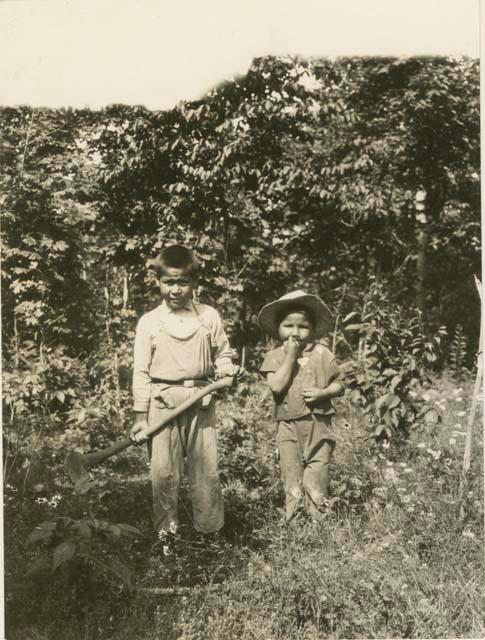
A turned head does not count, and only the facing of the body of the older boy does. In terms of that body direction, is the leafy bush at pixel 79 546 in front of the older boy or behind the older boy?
in front

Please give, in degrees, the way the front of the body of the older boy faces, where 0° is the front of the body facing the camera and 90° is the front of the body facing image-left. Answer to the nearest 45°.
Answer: approximately 0°

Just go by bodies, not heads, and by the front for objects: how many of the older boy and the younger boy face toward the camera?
2

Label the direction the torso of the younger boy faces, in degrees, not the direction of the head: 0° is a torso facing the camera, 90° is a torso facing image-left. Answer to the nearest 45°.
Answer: approximately 0°

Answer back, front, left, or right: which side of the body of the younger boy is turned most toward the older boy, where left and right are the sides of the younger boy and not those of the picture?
right

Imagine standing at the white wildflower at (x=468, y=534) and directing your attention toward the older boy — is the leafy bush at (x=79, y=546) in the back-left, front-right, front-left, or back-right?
front-left

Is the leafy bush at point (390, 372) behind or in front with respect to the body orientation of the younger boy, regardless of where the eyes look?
behind

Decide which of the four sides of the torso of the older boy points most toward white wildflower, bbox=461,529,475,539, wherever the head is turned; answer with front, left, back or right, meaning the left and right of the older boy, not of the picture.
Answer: left

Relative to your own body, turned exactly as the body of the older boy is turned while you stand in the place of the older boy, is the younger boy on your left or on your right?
on your left

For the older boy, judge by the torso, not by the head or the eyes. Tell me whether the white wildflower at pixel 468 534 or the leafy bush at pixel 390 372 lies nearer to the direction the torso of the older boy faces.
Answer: the white wildflower
